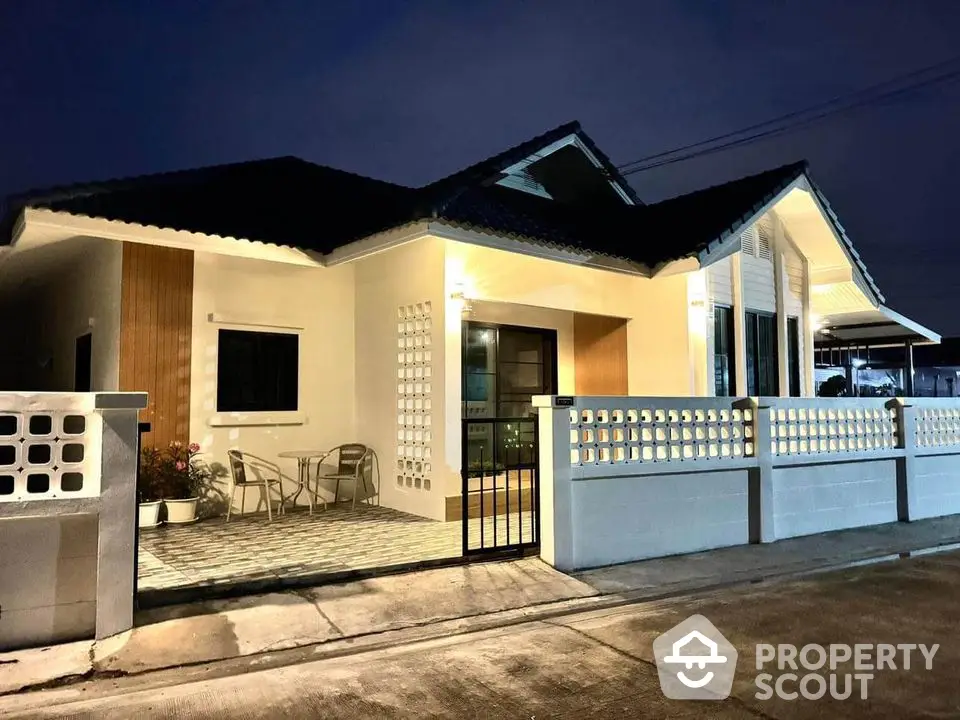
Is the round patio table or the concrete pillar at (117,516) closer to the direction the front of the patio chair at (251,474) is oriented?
the round patio table

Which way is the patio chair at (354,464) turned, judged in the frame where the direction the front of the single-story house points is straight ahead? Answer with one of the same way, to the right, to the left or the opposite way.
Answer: to the right

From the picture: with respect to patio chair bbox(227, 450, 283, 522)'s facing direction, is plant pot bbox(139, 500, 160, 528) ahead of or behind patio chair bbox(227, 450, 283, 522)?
behind

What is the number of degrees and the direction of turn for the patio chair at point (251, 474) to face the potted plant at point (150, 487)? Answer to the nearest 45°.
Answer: approximately 135° to its right

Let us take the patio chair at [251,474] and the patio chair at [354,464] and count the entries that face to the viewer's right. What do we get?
1

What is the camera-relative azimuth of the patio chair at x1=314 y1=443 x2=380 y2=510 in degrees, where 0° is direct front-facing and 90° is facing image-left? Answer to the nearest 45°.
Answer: approximately 45°

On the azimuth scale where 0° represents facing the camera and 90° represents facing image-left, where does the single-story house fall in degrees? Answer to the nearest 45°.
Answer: approximately 315°

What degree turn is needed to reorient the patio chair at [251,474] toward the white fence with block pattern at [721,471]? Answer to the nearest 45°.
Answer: approximately 45° to its right

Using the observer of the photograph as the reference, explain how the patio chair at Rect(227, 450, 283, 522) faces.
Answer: facing to the right of the viewer
